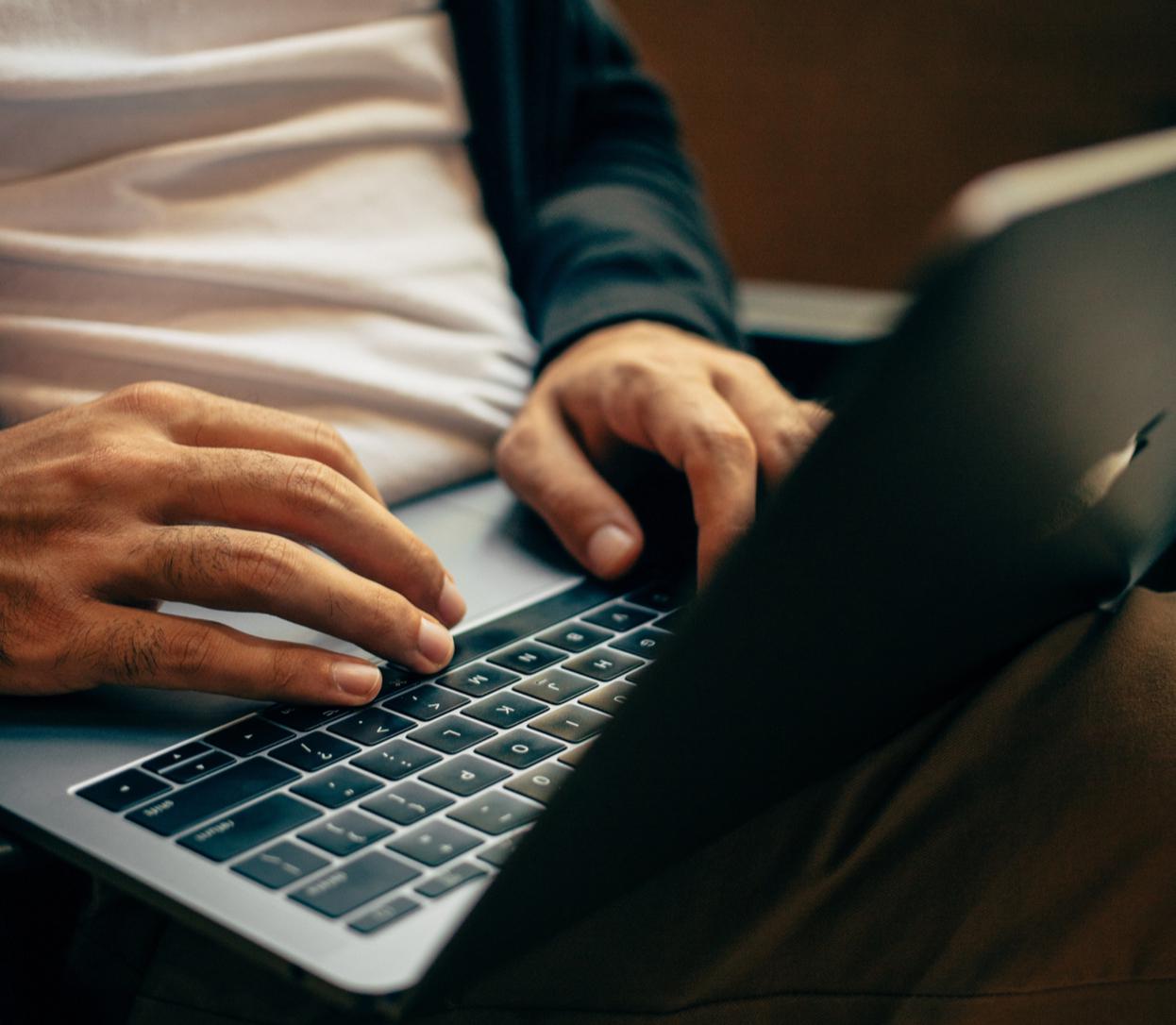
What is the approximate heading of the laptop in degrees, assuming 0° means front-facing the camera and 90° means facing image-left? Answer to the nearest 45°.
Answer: approximately 135°
